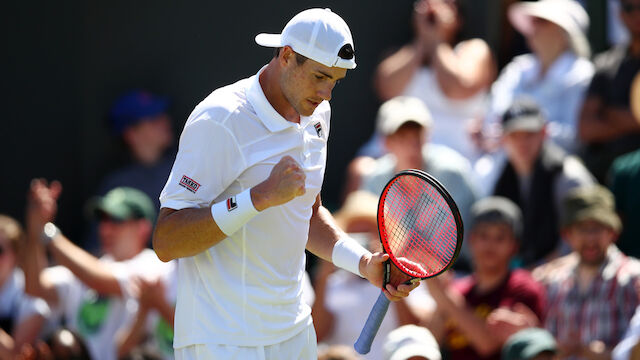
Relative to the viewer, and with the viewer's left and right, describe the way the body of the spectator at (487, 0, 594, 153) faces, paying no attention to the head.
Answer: facing the viewer and to the left of the viewer

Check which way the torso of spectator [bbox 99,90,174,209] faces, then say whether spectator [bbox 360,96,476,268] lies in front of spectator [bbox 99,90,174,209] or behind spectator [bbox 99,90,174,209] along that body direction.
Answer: in front

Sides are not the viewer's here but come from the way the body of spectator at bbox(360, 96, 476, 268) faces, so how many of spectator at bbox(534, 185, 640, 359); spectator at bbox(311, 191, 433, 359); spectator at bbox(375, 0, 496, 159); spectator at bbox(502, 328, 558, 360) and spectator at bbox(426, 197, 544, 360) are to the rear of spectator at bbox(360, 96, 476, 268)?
1

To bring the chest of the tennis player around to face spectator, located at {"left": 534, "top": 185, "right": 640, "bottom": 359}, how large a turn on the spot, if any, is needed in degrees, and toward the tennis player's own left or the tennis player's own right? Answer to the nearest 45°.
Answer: approximately 90° to the tennis player's own left

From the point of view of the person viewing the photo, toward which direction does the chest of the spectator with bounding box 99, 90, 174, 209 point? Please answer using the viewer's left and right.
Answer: facing the viewer and to the right of the viewer

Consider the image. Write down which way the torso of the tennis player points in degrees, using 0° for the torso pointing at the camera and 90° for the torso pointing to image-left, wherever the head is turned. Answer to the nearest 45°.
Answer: approximately 315°

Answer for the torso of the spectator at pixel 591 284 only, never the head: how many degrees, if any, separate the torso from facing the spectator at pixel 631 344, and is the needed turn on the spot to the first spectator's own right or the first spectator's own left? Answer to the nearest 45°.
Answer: approximately 45° to the first spectator's own left

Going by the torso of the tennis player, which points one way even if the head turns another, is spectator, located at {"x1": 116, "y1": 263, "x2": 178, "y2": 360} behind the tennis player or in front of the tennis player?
behind

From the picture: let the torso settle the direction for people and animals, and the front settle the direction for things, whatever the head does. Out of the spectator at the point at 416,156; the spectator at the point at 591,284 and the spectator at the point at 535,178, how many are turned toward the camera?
3

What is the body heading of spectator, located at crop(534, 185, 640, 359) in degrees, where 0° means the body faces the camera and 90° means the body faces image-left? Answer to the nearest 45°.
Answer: approximately 0°

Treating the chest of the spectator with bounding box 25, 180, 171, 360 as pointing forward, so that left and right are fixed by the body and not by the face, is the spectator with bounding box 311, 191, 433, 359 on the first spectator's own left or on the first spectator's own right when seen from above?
on the first spectator's own left

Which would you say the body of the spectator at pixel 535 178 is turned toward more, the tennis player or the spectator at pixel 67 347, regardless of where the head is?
the tennis player

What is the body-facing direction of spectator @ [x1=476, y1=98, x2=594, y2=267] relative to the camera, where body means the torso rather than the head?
toward the camera
